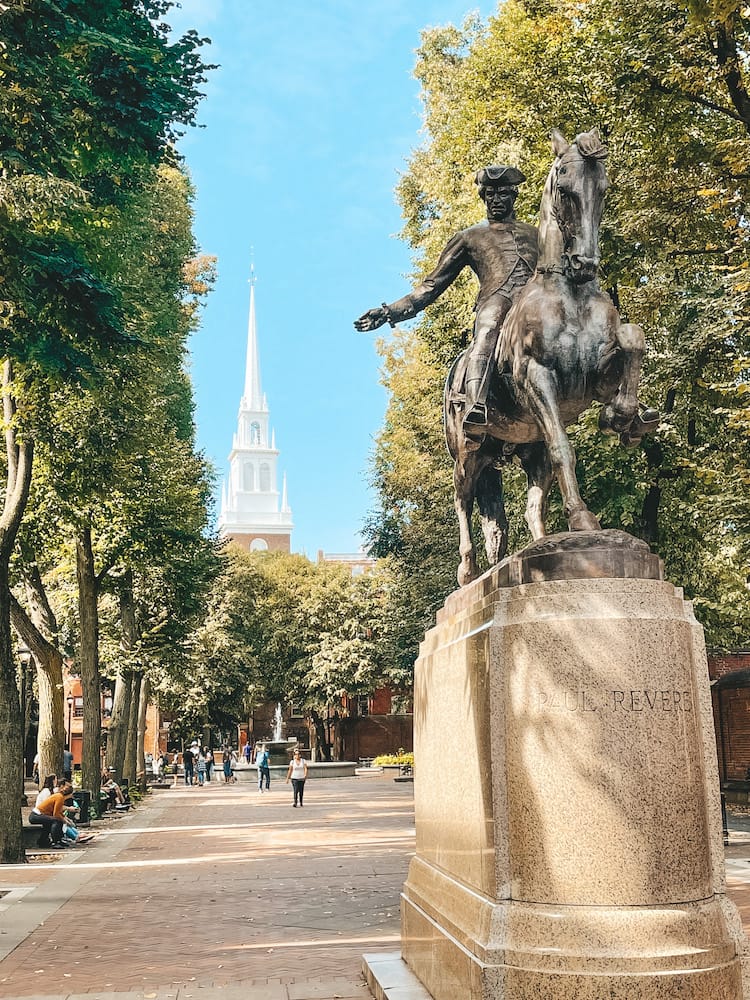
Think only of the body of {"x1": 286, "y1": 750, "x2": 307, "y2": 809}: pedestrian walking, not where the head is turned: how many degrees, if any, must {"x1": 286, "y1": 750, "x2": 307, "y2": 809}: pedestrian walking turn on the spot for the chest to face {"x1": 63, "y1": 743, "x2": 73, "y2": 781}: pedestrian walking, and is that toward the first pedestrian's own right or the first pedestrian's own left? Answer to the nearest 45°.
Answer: approximately 90° to the first pedestrian's own right

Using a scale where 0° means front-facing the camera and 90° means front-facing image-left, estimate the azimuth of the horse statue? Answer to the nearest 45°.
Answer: approximately 315°

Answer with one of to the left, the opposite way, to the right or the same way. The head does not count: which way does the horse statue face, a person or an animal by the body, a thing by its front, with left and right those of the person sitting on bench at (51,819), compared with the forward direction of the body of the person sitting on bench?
to the right

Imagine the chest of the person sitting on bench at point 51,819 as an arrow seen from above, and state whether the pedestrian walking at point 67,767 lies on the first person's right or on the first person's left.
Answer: on the first person's left

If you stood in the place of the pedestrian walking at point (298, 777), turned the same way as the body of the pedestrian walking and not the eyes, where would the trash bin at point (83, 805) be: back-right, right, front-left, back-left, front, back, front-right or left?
front-right

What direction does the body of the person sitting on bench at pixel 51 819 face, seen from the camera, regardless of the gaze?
to the viewer's right

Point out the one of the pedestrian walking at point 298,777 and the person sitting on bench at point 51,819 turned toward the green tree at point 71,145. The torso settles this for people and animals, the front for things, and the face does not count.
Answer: the pedestrian walking

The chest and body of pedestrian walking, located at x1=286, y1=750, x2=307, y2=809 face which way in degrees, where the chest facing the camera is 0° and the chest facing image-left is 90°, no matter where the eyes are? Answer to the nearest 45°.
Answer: approximately 0°

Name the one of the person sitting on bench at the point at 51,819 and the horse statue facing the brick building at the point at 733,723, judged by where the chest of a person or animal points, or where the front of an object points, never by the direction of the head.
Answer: the person sitting on bench

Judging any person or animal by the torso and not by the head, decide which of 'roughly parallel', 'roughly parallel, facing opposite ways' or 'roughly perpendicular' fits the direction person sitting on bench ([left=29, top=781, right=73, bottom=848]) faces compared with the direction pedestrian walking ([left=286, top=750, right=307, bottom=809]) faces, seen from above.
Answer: roughly perpendicular

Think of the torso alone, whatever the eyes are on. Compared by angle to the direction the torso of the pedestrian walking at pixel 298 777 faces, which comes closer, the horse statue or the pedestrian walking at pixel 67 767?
the horse statue

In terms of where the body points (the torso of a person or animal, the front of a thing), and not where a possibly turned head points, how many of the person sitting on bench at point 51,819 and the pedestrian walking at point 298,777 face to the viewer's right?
1
